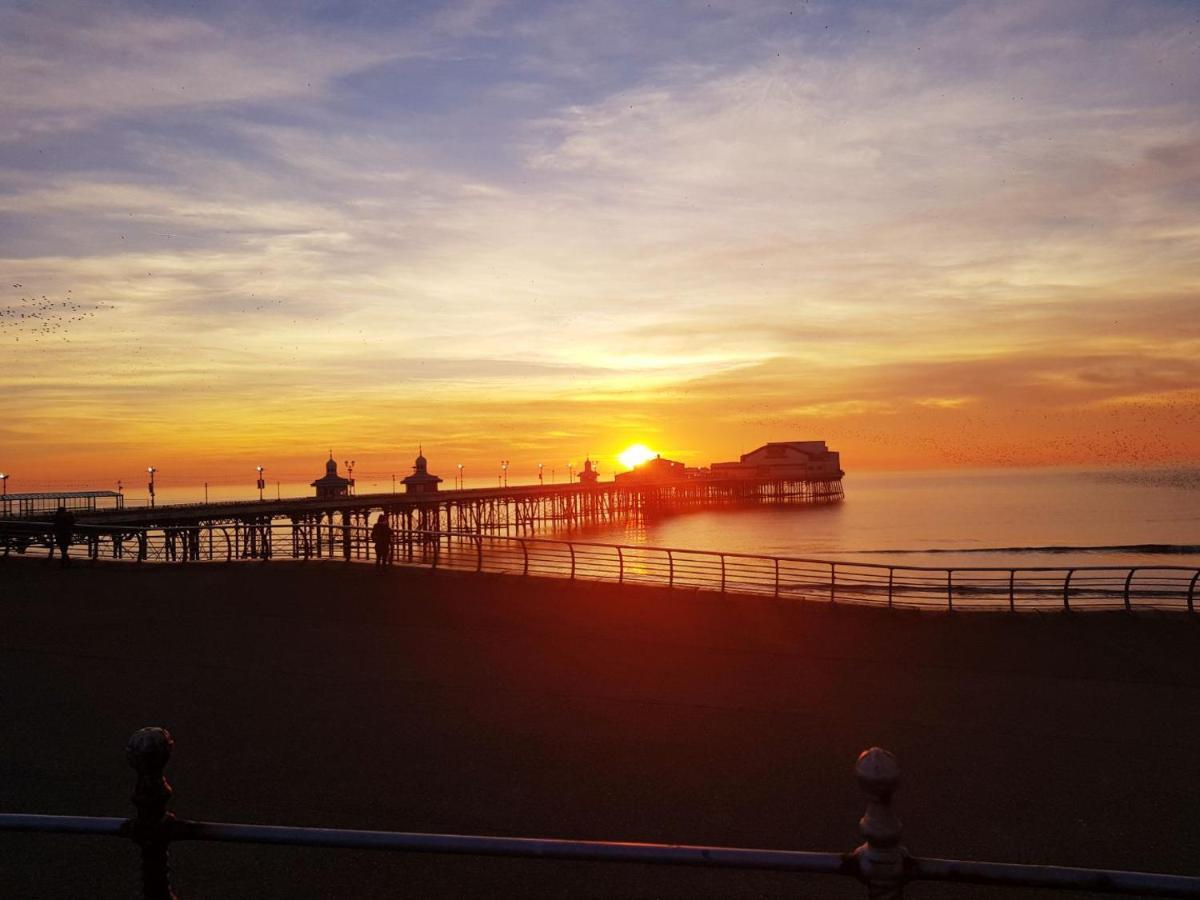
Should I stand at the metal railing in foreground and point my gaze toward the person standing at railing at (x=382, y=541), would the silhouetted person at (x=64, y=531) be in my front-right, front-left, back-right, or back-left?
front-left

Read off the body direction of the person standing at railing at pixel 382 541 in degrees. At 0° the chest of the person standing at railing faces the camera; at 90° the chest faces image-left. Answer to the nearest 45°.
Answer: approximately 180°

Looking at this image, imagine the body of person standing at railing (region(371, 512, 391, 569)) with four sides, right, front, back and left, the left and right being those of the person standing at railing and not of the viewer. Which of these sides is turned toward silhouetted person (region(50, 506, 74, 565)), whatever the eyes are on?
left

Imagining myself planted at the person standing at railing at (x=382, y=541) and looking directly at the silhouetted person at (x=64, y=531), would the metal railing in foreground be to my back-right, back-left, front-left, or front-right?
back-left

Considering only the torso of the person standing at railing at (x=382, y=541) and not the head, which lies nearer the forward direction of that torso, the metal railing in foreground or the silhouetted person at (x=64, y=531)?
the silhouetted person

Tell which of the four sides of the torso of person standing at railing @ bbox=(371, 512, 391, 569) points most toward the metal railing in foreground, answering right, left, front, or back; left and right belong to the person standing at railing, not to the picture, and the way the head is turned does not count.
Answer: back

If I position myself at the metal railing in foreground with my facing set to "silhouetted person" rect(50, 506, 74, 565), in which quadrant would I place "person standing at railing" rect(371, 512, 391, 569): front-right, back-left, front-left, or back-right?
front-right
